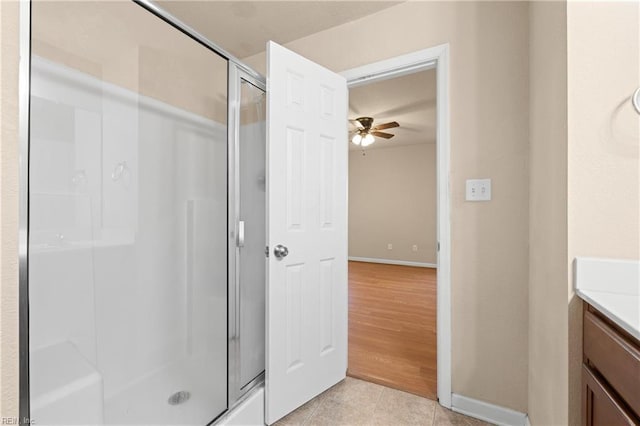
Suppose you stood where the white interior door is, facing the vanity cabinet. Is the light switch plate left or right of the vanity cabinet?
left

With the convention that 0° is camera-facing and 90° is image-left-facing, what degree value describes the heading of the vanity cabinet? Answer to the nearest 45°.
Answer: approximately 90°

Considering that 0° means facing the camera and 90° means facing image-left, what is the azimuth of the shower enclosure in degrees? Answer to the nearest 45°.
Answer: approximately 315°

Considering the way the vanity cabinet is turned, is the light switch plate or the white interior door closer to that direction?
the white interior door

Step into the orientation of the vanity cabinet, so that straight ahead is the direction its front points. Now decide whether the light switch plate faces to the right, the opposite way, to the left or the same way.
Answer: to the left

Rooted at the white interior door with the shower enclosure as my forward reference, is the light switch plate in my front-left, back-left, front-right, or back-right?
back-left

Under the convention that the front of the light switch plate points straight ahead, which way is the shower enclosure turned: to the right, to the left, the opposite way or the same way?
to the left

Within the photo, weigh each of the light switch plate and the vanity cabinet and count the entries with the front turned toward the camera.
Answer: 1

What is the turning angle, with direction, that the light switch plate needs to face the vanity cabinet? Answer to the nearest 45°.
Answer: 0° — it already faces it

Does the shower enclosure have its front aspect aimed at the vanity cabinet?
yes

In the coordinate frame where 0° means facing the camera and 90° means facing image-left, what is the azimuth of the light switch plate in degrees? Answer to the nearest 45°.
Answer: approximately 0°

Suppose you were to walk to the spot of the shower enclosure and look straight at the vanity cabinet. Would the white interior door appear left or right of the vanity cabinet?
left

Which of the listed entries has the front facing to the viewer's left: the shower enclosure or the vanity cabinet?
the vanity cabinet
